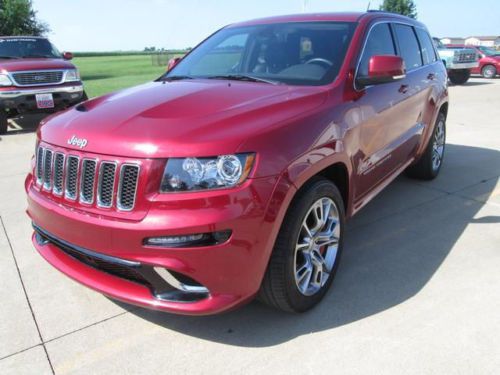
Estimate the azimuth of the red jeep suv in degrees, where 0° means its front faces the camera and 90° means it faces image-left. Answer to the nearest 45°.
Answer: approximately 45°

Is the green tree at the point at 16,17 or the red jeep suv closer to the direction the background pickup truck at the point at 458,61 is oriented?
the red jeep suv

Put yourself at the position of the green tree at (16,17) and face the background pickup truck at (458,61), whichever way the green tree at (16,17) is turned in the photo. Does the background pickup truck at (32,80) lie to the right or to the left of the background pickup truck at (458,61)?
right

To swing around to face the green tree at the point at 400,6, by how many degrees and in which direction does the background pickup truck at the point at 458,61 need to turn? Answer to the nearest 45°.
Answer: approximately 135° to its left

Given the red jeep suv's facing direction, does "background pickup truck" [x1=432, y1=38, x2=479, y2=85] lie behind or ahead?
behind

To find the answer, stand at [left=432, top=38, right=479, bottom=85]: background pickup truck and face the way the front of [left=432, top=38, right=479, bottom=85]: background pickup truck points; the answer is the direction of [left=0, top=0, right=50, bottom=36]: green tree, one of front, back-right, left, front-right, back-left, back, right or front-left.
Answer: back-right

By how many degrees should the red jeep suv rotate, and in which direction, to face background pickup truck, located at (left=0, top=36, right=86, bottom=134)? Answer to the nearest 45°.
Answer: approximately 90° to its right

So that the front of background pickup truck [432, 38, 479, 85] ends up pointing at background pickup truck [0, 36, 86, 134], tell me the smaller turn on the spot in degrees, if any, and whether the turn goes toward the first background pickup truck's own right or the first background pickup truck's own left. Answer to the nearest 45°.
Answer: approximately 90° to the first background pickup truck's own right

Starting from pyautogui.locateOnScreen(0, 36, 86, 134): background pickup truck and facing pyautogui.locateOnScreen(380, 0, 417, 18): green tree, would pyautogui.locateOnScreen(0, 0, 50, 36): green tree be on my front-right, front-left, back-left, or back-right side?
front-left

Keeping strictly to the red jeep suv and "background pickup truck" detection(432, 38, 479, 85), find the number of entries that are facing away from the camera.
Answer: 0

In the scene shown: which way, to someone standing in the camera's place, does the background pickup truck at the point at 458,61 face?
facing the viewer and to the right of the viewer

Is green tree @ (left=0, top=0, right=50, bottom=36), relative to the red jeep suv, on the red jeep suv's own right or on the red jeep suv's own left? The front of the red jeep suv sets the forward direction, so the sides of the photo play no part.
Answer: on the red jeep suv's own right

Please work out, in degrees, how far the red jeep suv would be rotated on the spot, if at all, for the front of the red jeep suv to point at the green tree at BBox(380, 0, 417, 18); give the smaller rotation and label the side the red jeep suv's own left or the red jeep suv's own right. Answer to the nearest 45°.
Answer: approximately 135° to the red jeep suv's own right

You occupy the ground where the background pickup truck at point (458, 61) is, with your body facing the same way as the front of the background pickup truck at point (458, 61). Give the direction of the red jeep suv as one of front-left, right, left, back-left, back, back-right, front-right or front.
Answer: front-right

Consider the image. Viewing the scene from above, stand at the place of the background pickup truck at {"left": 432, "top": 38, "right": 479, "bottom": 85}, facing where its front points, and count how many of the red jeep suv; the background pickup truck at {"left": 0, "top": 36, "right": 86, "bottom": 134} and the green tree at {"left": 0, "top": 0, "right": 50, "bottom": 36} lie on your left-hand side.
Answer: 0
